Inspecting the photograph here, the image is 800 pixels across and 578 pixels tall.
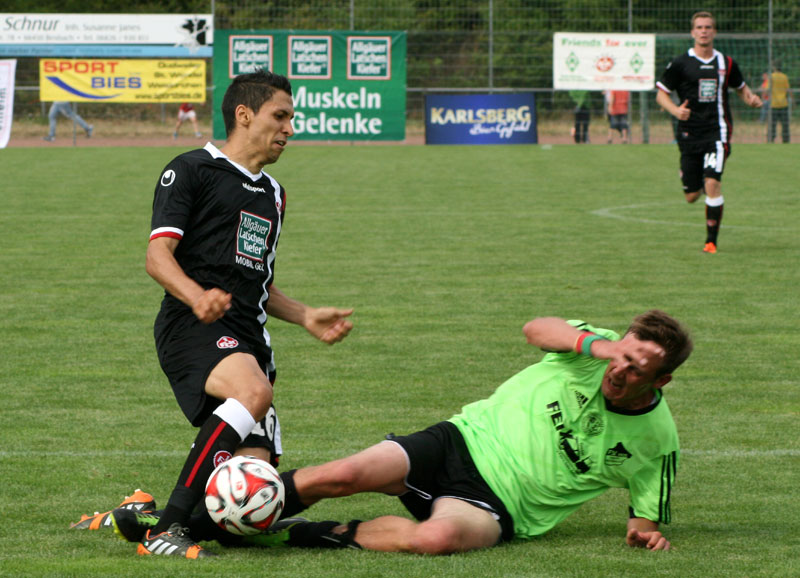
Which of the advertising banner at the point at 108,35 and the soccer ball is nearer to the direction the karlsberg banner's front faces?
the soccer ball

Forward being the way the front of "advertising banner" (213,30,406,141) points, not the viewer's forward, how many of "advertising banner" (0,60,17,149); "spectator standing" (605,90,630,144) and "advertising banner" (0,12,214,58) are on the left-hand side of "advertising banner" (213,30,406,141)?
1

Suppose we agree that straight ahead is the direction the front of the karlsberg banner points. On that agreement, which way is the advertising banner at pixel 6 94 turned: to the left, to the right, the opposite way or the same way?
the same way

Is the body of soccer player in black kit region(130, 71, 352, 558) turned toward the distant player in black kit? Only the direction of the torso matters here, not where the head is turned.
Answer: no

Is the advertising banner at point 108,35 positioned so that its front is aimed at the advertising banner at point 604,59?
no

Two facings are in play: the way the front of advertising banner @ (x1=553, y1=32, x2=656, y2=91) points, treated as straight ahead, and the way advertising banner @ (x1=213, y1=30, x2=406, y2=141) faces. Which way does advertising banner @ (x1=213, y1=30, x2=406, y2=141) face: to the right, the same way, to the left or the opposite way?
the same way

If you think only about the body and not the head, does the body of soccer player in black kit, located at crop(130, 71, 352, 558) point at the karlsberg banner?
no

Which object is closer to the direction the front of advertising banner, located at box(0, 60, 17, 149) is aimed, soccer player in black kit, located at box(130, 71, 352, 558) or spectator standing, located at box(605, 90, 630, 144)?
the soccer player in black kit

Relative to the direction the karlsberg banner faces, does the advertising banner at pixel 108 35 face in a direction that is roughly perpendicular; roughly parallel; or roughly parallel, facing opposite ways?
roughly parallel

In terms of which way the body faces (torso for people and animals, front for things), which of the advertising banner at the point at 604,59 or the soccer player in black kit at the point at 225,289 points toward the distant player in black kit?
the advertising banner

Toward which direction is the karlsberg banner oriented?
toward the camera

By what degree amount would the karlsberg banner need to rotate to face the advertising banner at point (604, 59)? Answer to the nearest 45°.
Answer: approximately 90° to its left

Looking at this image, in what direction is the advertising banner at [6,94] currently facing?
toward the camera

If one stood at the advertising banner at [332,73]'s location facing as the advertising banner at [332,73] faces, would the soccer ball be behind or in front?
in front

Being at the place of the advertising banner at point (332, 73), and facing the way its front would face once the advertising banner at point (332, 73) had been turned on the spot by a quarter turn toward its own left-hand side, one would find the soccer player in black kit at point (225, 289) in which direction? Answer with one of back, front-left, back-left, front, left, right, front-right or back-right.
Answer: right

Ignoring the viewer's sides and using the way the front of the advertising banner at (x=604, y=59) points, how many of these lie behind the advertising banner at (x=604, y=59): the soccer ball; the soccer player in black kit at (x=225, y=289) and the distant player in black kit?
0

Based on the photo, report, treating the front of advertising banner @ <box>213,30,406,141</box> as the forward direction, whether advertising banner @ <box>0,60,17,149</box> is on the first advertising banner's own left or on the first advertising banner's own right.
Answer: on the first advertising banner's own right

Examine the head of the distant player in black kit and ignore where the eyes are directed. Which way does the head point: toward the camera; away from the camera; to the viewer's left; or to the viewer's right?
toward the camera
